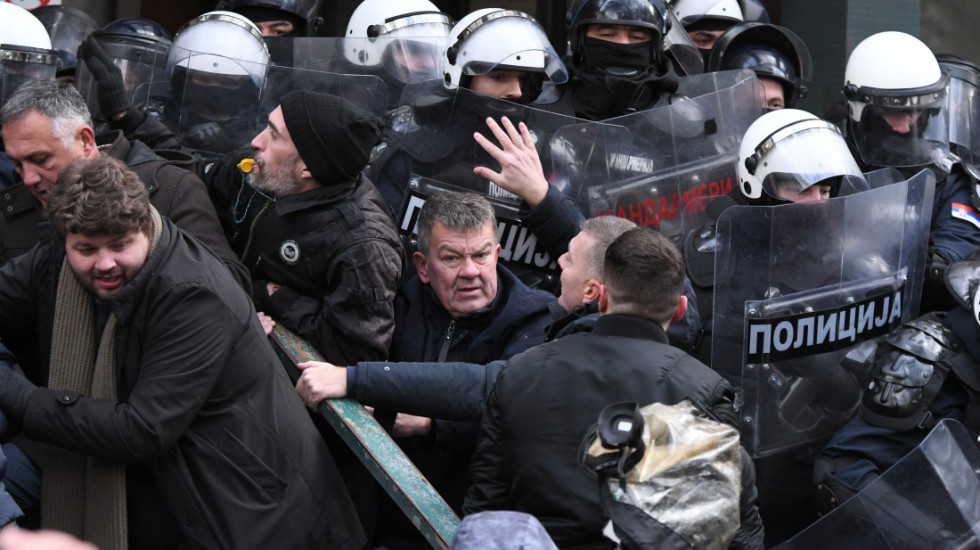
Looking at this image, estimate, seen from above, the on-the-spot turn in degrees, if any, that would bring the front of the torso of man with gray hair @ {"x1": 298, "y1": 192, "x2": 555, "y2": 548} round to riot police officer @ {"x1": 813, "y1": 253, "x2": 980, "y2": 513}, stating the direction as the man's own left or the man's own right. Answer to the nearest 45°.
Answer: approximately 90° to the man's own left

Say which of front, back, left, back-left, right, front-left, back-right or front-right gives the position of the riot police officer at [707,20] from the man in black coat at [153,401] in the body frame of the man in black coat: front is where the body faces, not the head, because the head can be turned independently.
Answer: back

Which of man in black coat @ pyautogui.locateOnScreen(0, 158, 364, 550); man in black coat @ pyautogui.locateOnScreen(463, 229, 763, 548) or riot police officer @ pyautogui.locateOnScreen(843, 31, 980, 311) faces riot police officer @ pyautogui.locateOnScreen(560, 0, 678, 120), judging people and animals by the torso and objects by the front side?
man in black coat @ pyautogui.locateOnScreen(463, 229, 763, 548)

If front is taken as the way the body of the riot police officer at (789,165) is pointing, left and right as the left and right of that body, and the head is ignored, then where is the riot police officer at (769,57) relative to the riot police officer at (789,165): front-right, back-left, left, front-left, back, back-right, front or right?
back-left

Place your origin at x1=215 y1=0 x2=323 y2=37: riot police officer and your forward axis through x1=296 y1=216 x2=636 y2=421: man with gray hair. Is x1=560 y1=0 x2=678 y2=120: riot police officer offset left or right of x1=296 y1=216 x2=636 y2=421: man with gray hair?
left

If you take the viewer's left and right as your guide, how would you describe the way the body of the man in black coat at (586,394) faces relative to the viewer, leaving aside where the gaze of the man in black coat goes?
facing away from the viewer

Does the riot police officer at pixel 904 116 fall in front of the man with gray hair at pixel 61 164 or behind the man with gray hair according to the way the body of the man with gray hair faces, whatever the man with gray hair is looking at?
behind

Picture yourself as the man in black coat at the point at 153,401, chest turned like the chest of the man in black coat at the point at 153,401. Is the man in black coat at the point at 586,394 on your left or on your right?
on your left

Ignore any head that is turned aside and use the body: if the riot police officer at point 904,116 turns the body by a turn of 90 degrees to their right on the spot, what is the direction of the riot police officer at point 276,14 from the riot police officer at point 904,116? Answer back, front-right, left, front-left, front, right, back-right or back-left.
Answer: front-right

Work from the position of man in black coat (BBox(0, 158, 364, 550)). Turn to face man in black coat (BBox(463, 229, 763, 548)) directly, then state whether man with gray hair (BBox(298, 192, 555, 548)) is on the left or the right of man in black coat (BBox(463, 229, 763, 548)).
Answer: left
